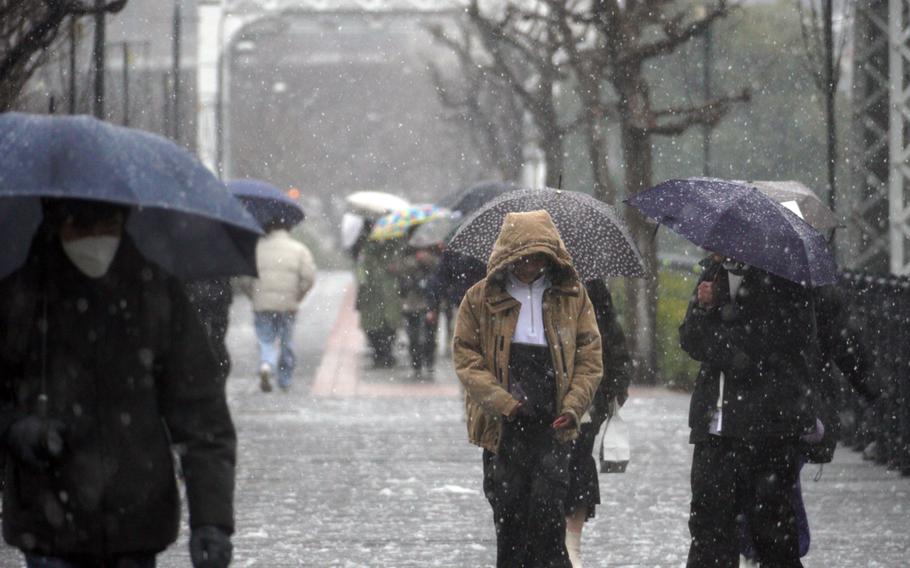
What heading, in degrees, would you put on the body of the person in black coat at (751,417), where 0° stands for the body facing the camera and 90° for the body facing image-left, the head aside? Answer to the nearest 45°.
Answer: approximately 45°

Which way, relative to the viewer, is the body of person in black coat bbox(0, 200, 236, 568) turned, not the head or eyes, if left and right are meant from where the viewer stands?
facing the viewer

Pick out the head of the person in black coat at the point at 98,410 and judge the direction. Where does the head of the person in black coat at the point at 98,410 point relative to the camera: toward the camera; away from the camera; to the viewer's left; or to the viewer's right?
toward the camera

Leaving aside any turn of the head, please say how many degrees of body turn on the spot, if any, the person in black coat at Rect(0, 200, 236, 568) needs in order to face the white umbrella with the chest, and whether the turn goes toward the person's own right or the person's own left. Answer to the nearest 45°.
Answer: approximately 180°

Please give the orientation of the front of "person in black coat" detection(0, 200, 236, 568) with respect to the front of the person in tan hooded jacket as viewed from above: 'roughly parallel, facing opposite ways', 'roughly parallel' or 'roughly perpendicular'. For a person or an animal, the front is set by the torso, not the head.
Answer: roughly parallel

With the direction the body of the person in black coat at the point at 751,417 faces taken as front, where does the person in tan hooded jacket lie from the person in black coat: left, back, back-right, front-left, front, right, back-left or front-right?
front-right

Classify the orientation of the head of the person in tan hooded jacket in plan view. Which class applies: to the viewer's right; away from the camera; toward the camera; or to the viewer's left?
toward the camera

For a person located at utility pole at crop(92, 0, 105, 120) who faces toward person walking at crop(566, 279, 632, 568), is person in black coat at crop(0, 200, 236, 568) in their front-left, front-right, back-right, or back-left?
front-right

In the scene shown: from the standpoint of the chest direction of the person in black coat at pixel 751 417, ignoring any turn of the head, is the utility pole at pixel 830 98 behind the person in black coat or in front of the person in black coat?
behind

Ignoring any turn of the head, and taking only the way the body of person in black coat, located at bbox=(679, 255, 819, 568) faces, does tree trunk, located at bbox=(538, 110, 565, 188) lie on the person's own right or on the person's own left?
on the person's own right

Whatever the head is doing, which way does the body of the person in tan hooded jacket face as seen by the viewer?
toward the camera
